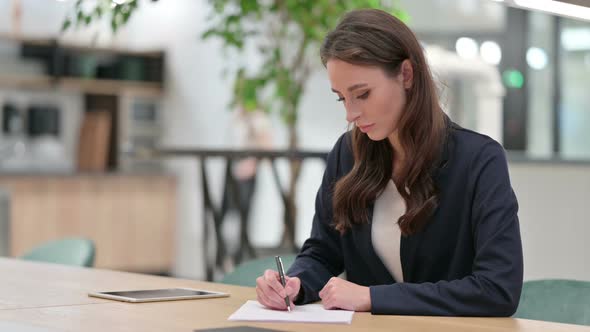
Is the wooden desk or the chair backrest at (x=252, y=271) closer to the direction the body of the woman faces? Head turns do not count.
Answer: the wooden desk

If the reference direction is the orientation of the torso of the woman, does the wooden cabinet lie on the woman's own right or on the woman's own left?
on the woman's own right

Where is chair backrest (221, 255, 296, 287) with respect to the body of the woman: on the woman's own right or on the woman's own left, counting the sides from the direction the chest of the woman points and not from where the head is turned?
on the woman's own right

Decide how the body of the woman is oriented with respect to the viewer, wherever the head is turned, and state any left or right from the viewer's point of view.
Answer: facing the viewer and to the left of the viewer

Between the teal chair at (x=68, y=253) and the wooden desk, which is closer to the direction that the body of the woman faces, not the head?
the wooden desk

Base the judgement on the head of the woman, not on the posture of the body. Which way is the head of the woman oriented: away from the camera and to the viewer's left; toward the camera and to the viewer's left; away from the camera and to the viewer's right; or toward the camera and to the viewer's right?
toward the camera and to the viewer's left

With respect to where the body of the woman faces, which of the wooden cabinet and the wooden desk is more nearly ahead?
the wooden desk

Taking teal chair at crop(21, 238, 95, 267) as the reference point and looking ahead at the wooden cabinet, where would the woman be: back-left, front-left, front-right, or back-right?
back-right

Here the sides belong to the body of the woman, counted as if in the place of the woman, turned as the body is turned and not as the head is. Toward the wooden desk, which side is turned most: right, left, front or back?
front

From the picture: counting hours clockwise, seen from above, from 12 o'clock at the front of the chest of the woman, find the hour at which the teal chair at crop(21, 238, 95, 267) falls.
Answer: The teal chair is roughly at 3 o'clock from the woman.
